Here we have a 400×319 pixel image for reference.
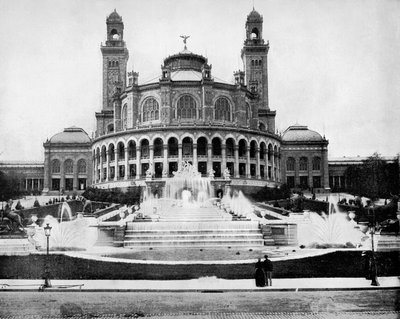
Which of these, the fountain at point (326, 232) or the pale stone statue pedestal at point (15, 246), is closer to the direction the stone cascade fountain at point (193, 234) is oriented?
the pale stone statue pedestal

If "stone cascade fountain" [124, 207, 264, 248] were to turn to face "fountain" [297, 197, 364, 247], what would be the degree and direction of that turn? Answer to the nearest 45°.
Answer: approximately 90° to its left

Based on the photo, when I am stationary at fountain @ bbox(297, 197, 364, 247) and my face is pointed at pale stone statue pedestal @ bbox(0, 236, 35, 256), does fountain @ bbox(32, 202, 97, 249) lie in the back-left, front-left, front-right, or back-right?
front-right

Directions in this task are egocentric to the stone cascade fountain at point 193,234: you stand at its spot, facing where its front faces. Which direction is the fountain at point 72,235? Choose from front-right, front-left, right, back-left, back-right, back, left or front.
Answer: right

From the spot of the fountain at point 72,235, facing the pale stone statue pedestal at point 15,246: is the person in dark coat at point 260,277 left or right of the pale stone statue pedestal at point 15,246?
left

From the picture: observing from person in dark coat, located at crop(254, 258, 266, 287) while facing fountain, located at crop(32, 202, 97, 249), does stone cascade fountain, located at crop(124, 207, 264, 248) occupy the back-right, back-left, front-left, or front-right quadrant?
front-right

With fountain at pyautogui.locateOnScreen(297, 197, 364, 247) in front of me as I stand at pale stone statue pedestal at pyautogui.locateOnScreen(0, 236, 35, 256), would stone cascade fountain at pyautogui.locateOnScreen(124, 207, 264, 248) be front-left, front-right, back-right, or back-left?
front-left

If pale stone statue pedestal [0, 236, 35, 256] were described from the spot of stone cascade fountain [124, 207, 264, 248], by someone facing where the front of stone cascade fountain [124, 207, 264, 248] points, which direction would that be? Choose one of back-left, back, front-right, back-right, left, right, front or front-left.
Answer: front-right

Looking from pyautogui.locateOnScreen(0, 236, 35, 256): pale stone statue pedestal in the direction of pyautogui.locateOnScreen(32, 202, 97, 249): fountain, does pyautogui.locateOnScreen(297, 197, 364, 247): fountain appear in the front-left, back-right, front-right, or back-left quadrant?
front-right

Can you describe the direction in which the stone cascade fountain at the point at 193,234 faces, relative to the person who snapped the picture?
facing the viewer

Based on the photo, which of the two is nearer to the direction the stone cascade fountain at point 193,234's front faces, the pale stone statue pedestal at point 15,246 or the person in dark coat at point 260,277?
the person in dark coat

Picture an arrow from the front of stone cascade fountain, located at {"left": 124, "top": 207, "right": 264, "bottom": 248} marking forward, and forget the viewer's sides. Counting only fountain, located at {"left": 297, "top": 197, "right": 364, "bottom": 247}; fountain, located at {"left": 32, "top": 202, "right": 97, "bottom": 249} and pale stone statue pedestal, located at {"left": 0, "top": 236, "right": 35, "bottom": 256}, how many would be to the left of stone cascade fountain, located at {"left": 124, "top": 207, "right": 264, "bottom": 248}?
1

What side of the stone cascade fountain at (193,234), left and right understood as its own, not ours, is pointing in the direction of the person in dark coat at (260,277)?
front
